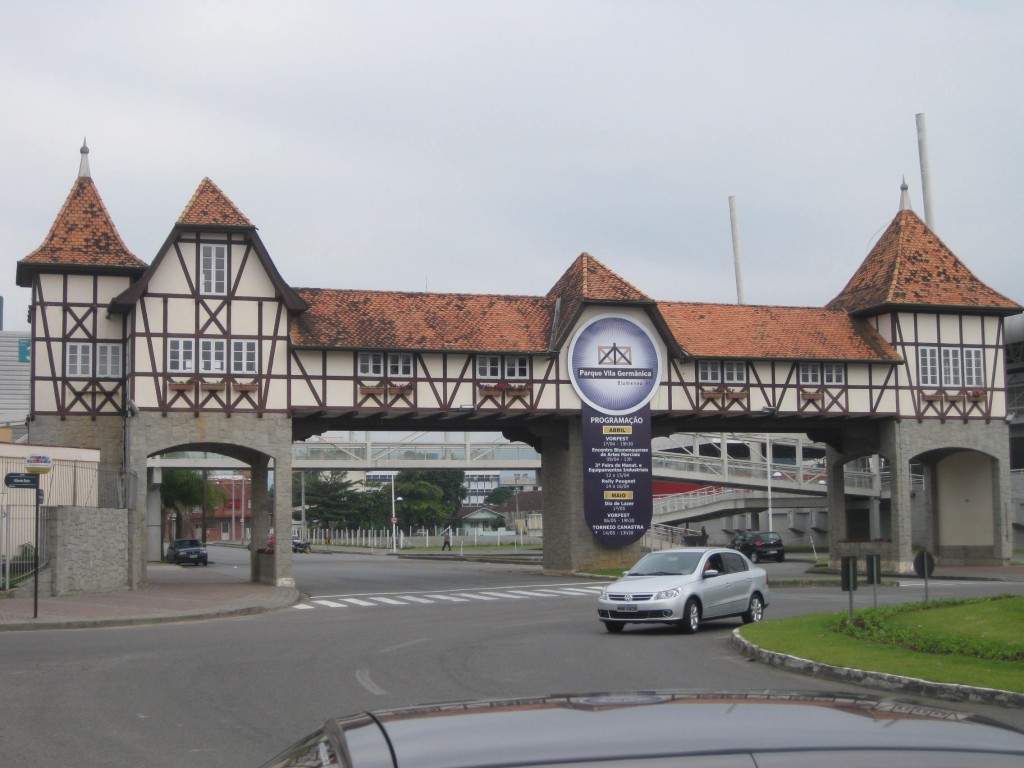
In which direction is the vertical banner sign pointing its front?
toward the camera

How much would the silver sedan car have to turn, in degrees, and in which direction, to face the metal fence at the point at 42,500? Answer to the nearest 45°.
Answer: approximately 90° to its right

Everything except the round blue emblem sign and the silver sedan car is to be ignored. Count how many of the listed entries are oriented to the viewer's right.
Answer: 0

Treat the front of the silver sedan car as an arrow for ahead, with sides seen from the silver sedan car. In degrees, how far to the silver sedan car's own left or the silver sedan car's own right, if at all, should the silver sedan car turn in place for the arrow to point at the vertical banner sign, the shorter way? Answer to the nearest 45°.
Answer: approximately 135° to the silver sedan car's own right

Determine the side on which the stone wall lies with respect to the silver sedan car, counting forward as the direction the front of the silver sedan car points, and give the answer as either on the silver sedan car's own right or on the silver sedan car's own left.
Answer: on the silver sedan car's own right

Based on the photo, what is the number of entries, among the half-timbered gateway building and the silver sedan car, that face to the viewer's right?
0

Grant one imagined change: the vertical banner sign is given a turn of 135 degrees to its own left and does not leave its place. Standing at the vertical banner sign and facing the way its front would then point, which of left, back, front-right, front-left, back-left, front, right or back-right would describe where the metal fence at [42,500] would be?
back

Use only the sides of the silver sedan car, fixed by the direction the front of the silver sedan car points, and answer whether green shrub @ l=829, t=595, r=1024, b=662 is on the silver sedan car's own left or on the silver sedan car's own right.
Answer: on the silver sedan car's own left

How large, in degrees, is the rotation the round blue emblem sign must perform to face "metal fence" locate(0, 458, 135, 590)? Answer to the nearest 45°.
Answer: approximately 45° to its right

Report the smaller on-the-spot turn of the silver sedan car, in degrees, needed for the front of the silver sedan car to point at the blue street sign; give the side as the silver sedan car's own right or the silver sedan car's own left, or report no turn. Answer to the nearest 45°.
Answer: approximately 45° to the silver sedan car's own right

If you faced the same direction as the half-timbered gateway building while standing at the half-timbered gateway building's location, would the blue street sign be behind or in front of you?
in front

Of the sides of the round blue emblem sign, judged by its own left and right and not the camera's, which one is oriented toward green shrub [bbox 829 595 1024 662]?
front

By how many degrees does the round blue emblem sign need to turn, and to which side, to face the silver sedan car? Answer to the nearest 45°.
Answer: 0° — it already faces it

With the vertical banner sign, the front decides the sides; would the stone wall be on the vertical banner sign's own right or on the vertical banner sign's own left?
on the vertical banner sign's own right
